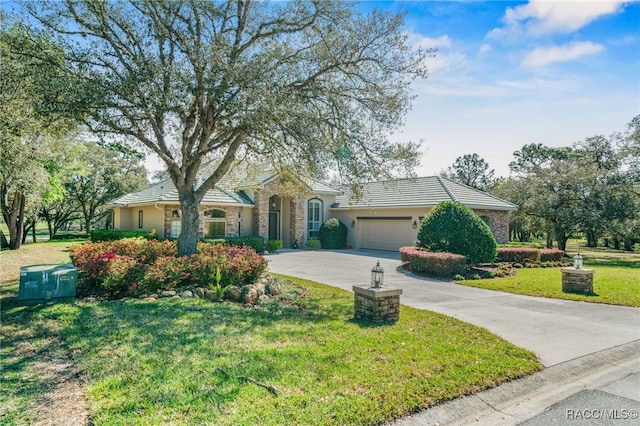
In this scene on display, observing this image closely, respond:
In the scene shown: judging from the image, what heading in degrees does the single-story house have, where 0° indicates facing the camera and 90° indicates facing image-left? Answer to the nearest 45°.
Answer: approximately 0°

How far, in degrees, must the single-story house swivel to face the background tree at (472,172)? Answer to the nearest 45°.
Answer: approximately 135° to its left

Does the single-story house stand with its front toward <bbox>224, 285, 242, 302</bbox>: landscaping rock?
yes

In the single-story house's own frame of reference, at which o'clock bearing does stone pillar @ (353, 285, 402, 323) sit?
The stone pillar is roughly at 12 o'clock from the single-story house.

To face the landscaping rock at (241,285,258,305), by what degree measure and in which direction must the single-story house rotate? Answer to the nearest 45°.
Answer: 0° — it already faces it

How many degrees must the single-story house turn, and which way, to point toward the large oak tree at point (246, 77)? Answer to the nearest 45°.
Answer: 0° — it already faces it
